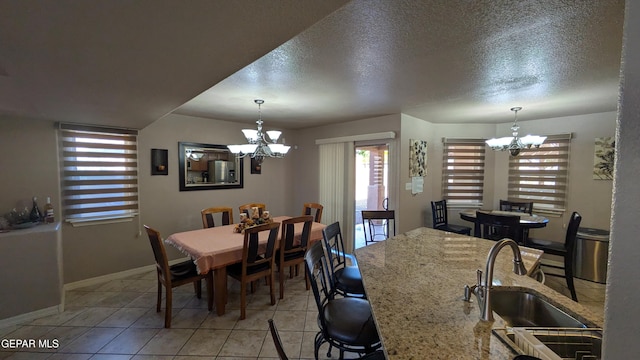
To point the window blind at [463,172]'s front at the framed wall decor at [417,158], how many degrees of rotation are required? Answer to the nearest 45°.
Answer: approximately 45° to its right

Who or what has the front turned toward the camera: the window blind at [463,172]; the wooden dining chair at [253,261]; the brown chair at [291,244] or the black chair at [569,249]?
the window blind

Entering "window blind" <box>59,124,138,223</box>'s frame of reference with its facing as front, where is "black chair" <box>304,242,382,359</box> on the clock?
The black chair is roughly at 1 o'clock from the window blind.

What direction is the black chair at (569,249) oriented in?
to the viewer's left

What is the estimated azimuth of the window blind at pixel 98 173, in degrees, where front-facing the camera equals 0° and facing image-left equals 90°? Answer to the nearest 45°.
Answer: approximately 315°

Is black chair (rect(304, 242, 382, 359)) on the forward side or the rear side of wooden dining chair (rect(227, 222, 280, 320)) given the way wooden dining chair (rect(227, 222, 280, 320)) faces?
on the rear side

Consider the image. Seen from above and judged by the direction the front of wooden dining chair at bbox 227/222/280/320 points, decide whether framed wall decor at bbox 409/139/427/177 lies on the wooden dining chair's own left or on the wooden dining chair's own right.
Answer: on the wooden dining chair's own right

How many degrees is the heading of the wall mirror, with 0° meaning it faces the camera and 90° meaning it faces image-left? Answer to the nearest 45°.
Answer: approximately 315°
